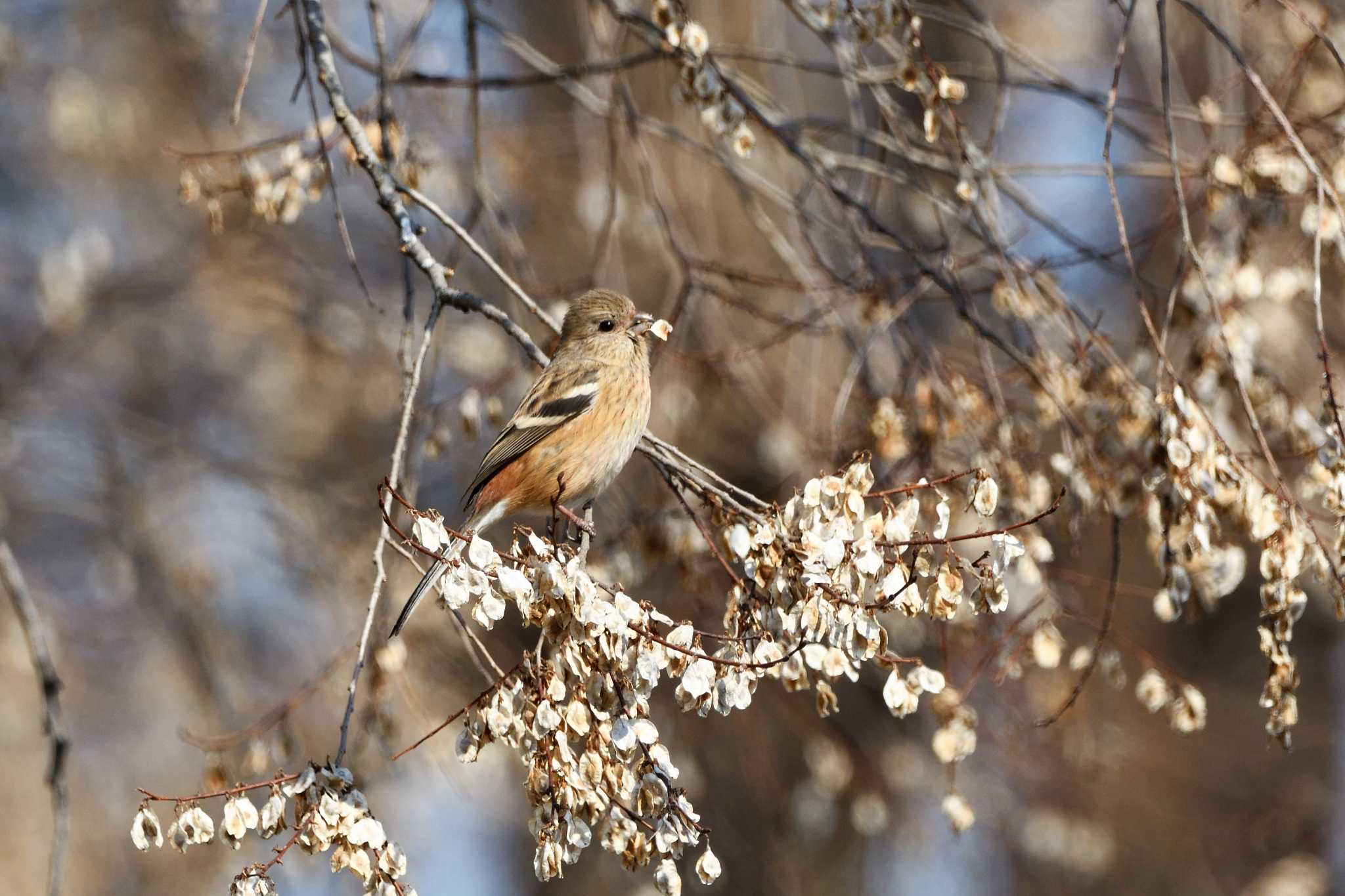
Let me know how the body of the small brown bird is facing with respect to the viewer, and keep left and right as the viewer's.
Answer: facing to the right of the viewer
